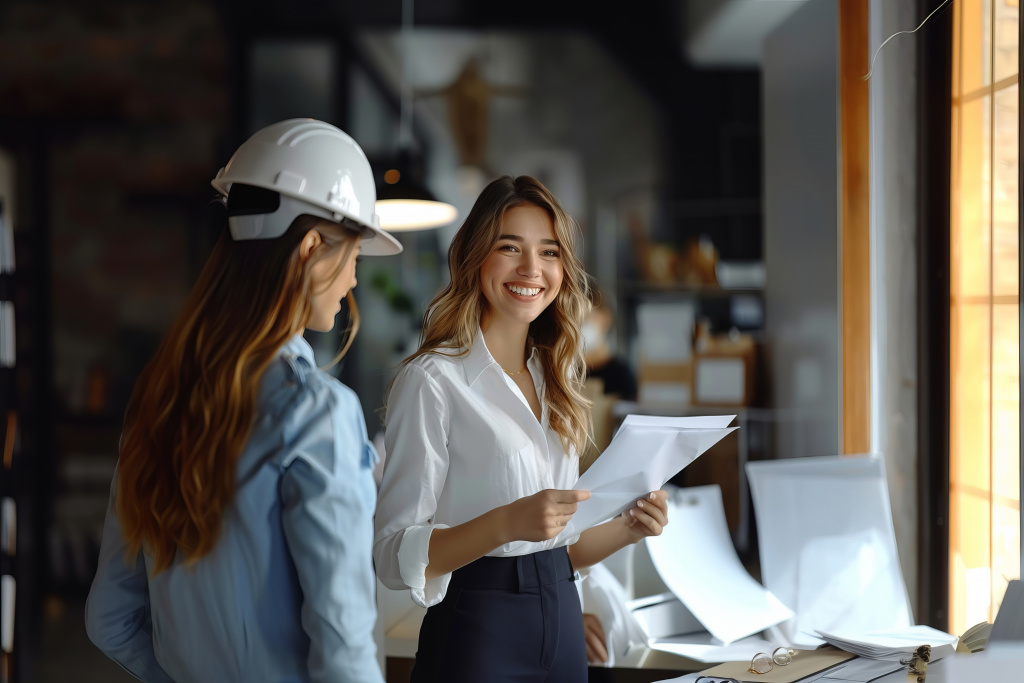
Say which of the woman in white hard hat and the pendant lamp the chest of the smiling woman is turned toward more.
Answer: the woman in white hard hat

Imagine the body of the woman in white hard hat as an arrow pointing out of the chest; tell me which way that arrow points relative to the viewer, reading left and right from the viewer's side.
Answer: facing away from the viewer and to the right of the viewer

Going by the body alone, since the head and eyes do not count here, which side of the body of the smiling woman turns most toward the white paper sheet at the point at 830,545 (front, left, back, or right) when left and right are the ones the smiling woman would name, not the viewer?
left

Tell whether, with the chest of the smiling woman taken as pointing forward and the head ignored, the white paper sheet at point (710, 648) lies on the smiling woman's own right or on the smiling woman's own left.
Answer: on the smiling woman's own left

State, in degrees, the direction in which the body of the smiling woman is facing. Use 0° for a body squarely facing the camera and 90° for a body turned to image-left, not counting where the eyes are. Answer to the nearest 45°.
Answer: approximately 315°

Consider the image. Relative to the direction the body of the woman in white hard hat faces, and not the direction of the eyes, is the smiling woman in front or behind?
in front

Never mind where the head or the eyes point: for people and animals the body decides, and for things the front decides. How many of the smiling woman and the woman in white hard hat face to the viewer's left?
0

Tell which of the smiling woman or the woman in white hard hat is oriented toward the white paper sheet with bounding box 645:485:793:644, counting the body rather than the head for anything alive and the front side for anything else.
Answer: the woman in white hard hat
